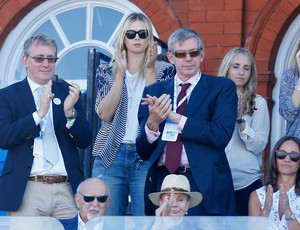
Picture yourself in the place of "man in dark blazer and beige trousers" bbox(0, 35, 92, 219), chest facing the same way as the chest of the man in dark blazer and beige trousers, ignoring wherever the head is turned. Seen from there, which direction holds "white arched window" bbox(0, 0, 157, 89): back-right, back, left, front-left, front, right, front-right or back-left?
back-left

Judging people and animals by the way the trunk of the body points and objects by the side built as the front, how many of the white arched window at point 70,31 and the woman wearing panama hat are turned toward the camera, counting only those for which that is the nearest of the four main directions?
2

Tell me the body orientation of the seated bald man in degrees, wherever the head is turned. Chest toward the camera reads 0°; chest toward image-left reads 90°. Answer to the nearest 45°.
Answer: approximately 315°

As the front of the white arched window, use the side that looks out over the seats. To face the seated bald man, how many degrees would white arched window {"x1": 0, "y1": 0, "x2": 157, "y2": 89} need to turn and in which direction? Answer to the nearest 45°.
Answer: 0° — it already faces them

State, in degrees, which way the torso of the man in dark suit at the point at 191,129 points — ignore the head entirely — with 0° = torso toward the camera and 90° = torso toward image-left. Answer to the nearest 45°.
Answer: approximately 45°

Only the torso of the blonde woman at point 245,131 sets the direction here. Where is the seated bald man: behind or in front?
in front

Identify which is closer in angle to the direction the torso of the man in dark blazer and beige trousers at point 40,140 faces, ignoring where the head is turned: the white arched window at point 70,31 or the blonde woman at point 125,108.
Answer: the blonde woman
